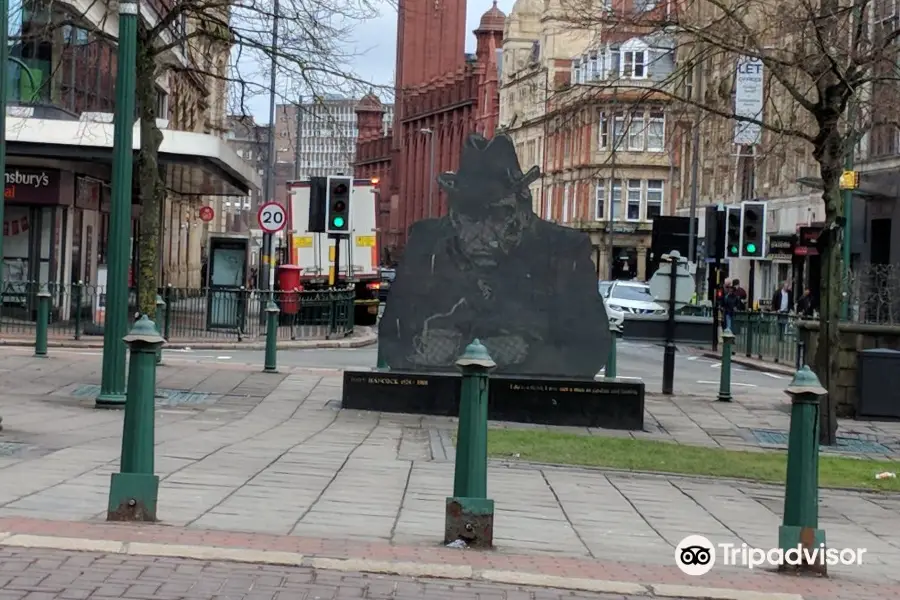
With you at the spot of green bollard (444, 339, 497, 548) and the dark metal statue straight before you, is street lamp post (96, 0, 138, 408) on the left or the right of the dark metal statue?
left

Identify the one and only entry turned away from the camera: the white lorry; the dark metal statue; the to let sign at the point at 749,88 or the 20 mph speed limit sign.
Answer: the white lorry

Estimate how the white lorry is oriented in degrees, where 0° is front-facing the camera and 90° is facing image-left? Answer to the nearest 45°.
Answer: approximately 180°

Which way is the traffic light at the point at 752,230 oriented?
toward the camera

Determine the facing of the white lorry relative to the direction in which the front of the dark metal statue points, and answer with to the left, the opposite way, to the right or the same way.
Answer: the opposite way

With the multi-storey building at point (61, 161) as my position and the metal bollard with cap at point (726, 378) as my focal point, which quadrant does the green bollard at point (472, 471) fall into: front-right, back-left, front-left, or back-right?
front-right

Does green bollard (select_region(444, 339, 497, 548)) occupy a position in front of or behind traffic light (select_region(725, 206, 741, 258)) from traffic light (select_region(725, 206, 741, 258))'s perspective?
in front

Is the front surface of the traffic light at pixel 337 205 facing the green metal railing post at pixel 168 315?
no

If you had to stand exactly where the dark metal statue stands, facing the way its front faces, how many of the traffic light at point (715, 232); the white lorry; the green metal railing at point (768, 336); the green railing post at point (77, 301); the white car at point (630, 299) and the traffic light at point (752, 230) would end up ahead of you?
0

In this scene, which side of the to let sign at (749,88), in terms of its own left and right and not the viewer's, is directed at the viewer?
front

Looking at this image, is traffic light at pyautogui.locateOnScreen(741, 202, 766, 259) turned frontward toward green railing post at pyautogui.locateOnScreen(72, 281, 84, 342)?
no

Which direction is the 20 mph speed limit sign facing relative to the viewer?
toward the camera

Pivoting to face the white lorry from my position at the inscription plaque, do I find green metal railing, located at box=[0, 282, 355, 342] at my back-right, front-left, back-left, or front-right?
front-left

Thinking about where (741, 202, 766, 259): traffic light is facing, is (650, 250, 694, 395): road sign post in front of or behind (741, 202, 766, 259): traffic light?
in front

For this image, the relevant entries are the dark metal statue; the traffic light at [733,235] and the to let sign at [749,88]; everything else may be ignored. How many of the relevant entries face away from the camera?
0
